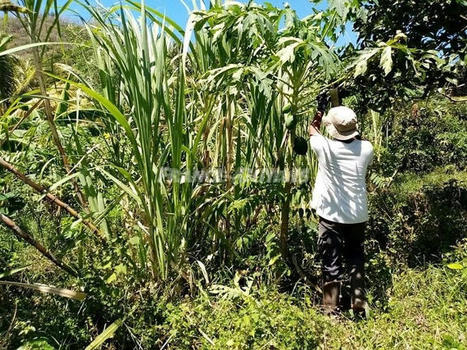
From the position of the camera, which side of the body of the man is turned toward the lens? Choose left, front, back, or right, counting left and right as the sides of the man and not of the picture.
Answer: back
